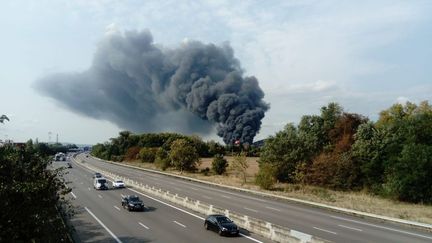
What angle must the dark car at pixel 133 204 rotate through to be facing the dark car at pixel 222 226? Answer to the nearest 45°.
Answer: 0° — it already faces it

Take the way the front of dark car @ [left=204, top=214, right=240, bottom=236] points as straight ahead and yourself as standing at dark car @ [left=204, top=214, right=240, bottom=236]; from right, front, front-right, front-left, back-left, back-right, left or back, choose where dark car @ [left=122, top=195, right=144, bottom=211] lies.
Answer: back

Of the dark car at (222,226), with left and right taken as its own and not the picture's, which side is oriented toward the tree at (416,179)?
left

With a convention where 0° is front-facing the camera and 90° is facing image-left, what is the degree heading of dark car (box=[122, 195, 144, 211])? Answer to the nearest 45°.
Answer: approximately 315°

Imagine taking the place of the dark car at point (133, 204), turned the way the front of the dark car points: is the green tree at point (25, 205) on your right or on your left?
on your right

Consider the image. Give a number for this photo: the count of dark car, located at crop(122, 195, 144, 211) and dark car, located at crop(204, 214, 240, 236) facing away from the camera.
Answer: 0

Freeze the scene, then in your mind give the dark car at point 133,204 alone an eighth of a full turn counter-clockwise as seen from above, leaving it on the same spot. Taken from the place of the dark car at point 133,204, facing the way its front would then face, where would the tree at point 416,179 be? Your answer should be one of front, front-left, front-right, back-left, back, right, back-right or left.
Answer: front
